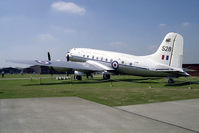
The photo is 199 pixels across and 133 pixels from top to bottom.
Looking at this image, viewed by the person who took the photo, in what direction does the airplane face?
facing away from the viewer and to the left of the viewer
